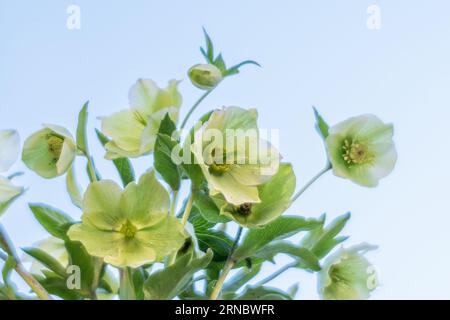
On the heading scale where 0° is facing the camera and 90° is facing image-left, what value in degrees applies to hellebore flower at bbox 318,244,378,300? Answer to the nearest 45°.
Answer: approximately 45°
